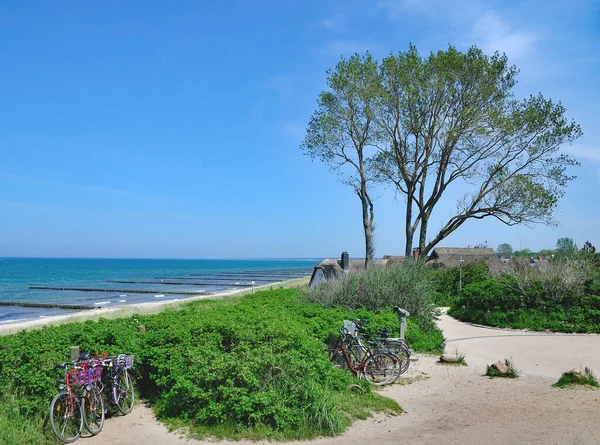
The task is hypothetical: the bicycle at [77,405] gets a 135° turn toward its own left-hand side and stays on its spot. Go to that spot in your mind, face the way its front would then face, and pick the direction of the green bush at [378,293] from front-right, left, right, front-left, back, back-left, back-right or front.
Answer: front-left

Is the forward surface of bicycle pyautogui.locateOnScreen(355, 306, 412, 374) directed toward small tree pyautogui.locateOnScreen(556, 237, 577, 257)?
no

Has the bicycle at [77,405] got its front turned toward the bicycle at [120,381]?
no

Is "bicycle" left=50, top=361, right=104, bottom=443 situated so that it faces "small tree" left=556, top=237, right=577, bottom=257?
no

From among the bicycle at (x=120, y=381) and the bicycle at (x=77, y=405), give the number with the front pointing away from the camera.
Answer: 0

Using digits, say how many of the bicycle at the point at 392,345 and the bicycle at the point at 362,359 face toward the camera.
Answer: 0

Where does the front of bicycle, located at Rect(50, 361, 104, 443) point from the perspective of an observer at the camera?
facing the viewer and to the left of the viewer
